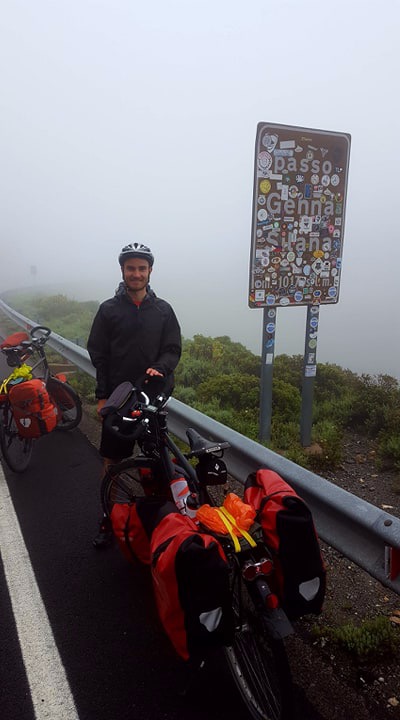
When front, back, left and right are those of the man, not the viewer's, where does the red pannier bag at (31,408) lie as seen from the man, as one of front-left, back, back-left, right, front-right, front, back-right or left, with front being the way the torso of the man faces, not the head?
back-right

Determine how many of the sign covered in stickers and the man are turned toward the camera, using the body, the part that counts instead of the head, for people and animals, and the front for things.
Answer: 2

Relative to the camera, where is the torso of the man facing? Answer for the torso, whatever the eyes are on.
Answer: toward the camera

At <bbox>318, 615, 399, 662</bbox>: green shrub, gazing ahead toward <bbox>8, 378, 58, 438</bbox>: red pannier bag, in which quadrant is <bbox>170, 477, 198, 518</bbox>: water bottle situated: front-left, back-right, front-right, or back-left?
front-left

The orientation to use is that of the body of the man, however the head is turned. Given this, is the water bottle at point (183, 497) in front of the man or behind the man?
in front

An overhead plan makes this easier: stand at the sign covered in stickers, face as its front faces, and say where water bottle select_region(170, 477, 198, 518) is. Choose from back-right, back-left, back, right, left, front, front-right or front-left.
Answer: front

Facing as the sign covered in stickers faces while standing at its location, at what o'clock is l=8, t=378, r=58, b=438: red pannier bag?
The red pannier bag is roughly at 2 o'clock from the sign covered in stickers.

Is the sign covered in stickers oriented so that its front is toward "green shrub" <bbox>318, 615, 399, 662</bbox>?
yes

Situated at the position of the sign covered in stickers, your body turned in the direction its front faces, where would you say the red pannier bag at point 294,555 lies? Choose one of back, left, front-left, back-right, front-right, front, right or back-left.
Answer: front

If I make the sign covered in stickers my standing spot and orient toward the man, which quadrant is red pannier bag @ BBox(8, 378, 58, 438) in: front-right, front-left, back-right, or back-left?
front-right

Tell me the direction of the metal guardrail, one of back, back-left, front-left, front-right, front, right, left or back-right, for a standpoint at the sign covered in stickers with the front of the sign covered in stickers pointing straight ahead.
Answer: front

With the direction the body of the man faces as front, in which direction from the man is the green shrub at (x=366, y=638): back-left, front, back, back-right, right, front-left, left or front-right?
front-left

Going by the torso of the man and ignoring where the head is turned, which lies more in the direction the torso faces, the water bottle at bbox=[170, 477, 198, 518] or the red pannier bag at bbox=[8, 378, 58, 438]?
the water bottle

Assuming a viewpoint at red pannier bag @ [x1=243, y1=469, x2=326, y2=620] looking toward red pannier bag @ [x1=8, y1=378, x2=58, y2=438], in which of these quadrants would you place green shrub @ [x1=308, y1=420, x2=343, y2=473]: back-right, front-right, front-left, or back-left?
front-right

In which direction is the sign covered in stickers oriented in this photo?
toward the camera
